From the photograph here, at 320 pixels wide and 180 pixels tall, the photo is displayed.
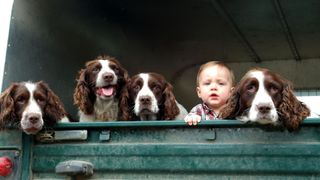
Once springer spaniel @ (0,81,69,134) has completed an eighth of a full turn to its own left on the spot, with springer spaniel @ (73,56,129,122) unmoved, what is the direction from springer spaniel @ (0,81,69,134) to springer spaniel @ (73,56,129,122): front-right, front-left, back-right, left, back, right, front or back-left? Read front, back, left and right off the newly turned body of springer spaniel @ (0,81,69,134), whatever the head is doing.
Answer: left

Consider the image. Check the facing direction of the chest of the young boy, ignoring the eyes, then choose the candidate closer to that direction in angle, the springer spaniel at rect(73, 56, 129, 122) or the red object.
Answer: the red object

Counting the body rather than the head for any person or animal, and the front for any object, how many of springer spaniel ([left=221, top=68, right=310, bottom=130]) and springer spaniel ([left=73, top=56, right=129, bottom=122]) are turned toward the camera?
2

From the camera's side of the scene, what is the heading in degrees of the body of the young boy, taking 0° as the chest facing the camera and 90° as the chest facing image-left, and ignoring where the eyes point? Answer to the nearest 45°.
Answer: approximately 0°

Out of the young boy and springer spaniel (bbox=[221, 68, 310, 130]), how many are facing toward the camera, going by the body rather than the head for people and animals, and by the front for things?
2

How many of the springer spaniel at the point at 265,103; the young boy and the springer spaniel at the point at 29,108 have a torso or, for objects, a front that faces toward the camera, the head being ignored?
3

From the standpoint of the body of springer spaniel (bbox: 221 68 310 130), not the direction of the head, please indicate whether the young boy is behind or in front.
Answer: behind

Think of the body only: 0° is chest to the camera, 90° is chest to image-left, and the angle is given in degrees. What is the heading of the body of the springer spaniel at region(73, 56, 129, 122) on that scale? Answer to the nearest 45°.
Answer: approximately 0°

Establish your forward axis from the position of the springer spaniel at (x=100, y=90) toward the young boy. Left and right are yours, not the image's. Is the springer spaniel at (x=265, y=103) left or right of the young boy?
right

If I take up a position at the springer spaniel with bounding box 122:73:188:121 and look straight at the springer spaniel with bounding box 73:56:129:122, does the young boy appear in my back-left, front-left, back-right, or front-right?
back-right
